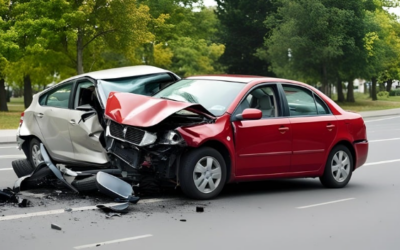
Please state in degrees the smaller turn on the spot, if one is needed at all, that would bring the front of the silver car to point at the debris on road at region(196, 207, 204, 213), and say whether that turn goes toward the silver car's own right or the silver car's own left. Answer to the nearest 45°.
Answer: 0° — it already faces it

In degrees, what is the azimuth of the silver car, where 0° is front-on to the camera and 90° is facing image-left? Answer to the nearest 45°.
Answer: approximately 315°

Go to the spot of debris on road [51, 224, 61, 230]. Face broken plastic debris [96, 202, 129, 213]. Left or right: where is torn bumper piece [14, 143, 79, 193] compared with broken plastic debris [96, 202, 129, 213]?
left
